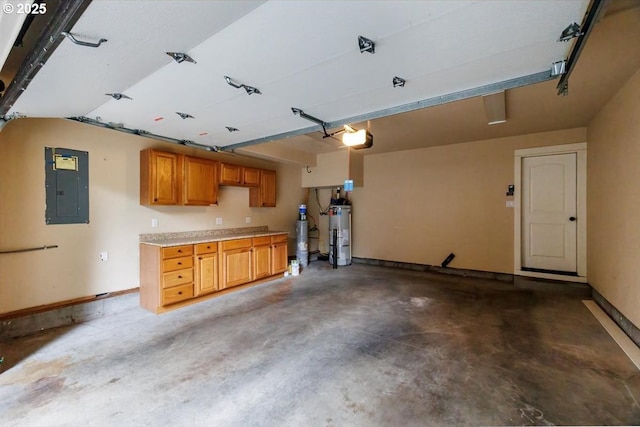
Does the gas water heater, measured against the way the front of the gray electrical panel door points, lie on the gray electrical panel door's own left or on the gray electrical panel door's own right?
on the gray electrical panel door's own left

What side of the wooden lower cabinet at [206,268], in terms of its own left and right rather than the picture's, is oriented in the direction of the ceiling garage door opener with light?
front

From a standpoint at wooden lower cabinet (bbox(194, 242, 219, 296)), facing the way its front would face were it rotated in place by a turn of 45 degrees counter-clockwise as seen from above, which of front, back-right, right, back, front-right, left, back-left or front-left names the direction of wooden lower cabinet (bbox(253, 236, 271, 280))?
front-left

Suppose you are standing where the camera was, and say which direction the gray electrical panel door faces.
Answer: facing the viewer and to the right of the viewer

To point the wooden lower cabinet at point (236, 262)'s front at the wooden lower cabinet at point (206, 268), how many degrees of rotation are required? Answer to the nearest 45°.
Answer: approximately 90° to its right

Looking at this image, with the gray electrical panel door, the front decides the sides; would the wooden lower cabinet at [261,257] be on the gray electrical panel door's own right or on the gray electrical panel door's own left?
on the gray electrical panel door's own left

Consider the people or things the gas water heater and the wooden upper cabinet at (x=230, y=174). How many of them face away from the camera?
0

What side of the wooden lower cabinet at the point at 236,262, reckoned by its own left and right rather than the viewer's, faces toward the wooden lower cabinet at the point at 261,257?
left

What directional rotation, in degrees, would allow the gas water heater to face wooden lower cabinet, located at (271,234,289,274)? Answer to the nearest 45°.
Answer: approximately 45° to its right

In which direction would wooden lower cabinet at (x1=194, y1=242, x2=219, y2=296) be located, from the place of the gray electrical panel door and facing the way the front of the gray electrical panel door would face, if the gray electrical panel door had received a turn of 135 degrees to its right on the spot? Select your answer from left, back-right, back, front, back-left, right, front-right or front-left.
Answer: back

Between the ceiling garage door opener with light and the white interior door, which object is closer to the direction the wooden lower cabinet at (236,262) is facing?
the ceiling garage door opener with light

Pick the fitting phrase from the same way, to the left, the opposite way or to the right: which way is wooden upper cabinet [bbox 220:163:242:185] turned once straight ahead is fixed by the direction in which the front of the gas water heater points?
to the left

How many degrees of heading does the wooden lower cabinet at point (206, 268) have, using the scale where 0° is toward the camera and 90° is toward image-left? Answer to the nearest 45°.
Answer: approximately 315°

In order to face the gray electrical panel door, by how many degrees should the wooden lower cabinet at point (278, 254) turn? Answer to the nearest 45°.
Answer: approximately 90° to its right
